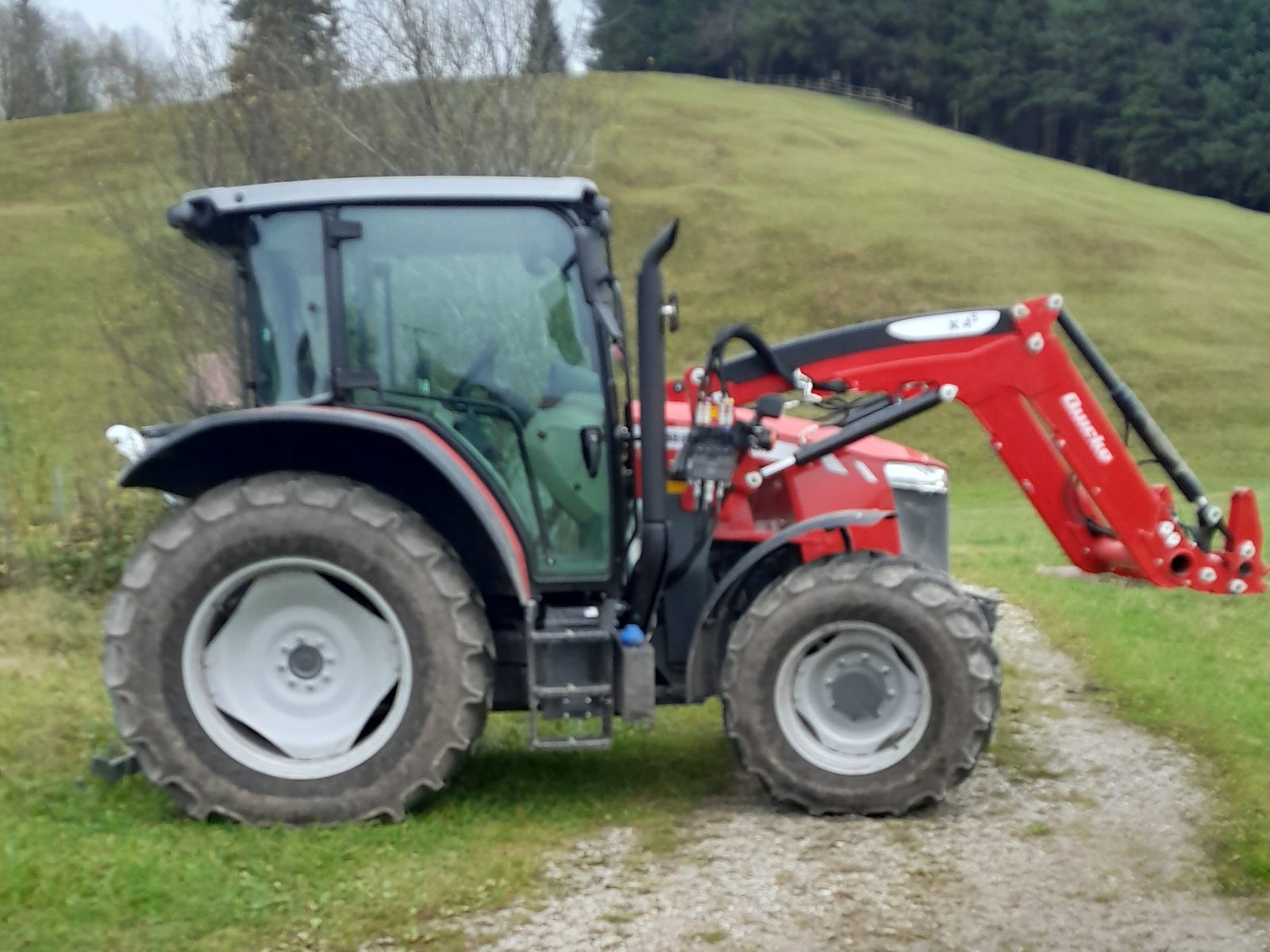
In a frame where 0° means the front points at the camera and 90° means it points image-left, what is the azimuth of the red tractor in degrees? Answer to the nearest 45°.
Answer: approximately 270°
